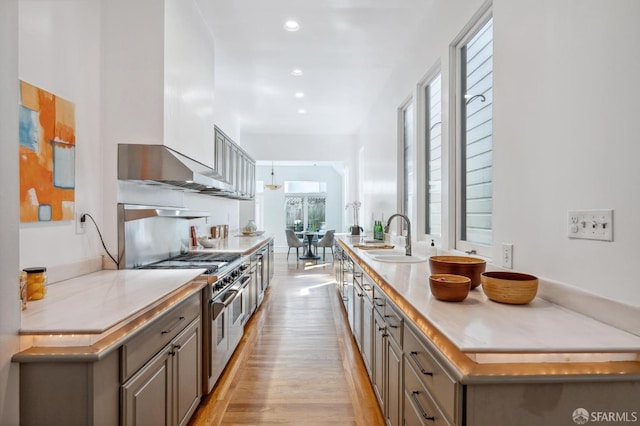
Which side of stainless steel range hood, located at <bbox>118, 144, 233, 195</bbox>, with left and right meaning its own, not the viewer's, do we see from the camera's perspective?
right

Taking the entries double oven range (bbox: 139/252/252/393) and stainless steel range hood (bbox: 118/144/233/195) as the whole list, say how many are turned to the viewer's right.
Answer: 2

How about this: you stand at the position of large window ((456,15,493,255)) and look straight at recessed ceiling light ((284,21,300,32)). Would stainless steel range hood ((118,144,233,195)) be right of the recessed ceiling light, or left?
left

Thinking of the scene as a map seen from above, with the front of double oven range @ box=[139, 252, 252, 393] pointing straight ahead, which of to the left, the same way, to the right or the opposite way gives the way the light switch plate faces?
the opposite way

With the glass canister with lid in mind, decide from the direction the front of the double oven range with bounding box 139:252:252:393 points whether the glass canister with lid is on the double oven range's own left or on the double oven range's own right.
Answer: on the double oven range's own right

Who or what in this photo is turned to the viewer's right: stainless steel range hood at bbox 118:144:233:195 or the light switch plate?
the stainless steel range hood

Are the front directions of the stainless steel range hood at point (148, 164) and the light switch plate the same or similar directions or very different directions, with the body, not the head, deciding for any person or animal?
very different directions

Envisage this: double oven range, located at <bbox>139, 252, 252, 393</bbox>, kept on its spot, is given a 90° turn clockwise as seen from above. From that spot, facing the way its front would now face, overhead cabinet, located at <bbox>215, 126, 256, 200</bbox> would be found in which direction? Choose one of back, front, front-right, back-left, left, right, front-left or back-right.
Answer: back

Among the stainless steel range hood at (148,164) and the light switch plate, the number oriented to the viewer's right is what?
1

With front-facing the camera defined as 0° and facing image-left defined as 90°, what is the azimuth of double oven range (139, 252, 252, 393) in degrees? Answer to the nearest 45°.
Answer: approximately 270°

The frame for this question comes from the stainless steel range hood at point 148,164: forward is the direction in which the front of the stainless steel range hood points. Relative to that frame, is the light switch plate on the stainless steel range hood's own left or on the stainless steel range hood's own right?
on the stainless steel range hood's own right

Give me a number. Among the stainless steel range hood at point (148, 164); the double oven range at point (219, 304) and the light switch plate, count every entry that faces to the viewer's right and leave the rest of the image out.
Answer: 2

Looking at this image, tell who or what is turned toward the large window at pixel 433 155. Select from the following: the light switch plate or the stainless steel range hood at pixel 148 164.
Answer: the stainless steel range hood
